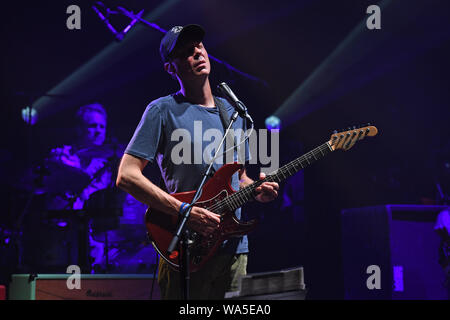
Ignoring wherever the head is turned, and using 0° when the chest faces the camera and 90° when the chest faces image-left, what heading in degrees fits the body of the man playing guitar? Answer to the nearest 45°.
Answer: approximately 315°

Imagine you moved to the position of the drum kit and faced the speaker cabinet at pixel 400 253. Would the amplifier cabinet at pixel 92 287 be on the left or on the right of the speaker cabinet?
right

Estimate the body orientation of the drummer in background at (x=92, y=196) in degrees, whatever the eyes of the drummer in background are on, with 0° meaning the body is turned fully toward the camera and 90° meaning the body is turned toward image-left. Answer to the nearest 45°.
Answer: approximately 315°

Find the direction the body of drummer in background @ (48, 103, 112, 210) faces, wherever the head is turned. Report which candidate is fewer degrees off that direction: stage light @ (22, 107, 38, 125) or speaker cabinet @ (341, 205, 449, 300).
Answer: the speaker cabinet
